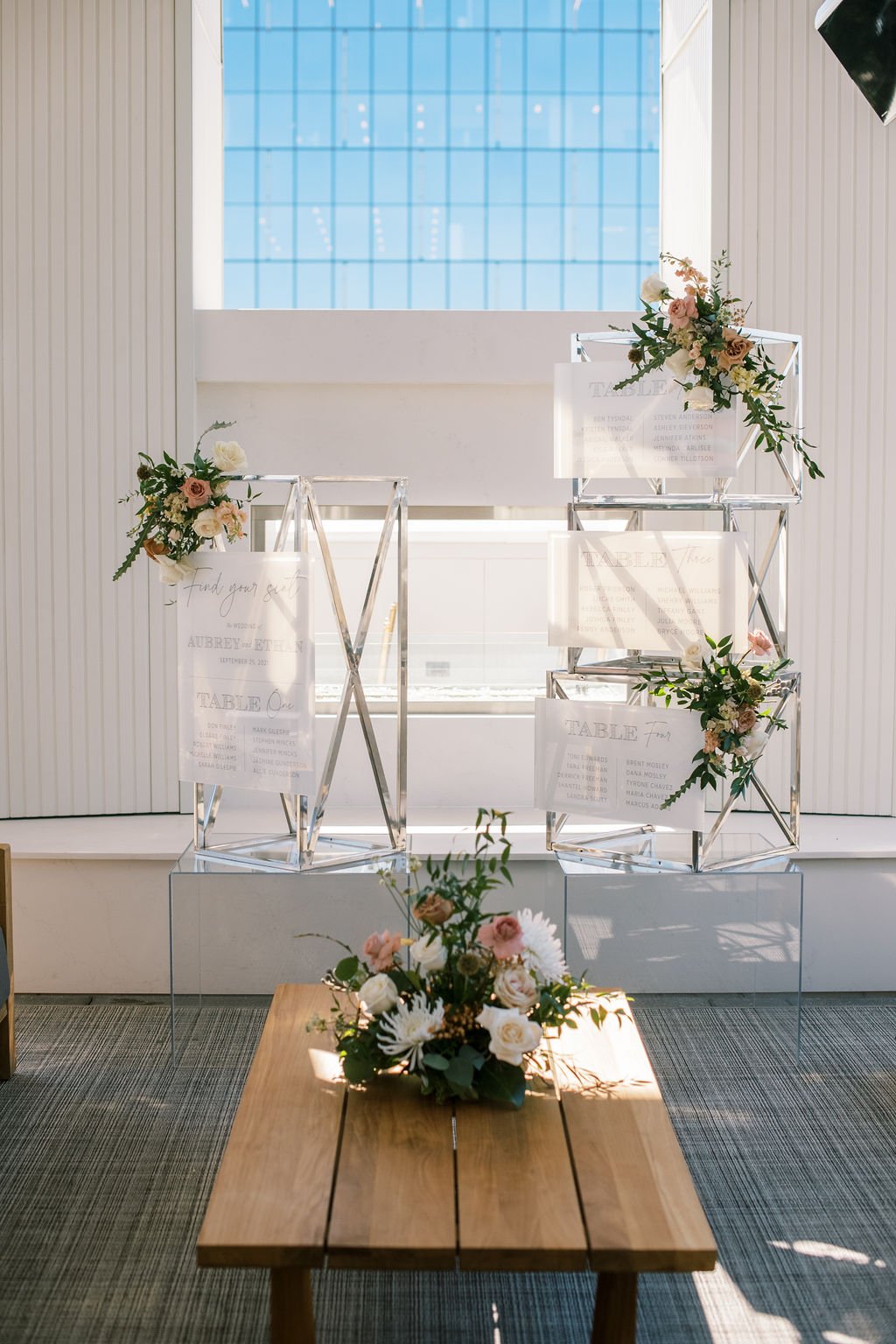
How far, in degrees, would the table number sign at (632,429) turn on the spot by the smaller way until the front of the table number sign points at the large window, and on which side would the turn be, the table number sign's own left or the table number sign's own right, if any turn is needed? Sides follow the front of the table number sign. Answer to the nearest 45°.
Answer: approximately 135° to the table number sign's own right

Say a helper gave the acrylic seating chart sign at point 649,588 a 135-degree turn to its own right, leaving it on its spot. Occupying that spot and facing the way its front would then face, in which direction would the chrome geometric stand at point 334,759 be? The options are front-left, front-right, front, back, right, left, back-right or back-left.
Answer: front-left

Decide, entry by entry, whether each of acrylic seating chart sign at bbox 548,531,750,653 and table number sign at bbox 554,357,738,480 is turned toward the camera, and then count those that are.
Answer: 2
